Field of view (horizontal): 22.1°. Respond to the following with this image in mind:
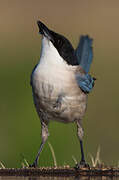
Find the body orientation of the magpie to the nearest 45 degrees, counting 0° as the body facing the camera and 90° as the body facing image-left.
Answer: approximately 45°
